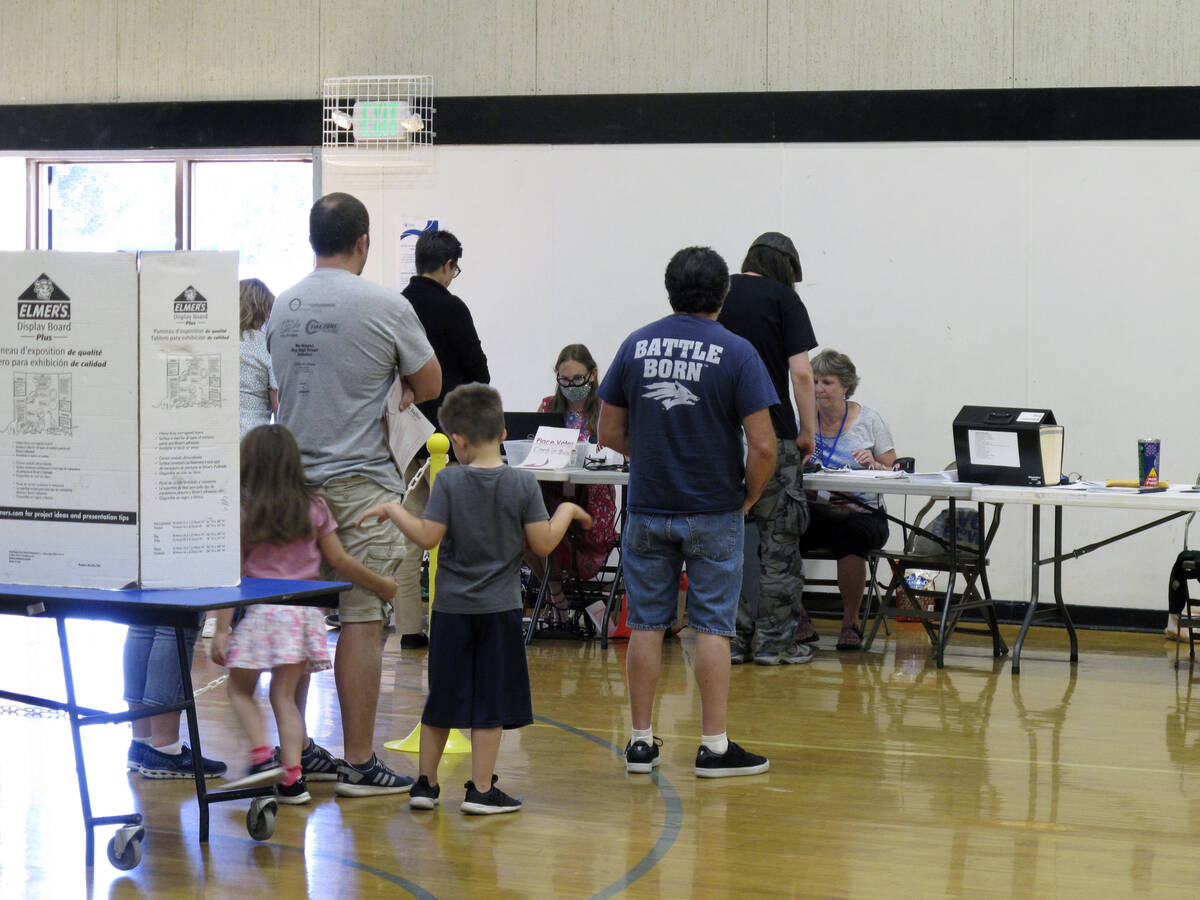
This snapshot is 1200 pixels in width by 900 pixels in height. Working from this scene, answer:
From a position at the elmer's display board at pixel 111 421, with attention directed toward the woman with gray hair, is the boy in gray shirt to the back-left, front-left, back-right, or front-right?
front-right

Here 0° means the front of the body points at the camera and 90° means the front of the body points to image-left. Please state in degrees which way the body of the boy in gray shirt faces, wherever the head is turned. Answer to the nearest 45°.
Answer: approximately 180°

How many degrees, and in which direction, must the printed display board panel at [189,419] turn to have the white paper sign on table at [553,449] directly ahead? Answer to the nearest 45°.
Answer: approximately 135° to its left

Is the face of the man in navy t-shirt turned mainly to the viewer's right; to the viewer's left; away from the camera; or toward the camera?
away from the camera

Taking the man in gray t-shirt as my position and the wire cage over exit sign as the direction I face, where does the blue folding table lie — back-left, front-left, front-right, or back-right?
back-left

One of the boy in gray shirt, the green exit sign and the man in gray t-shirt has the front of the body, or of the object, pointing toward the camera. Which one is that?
the green exit sign

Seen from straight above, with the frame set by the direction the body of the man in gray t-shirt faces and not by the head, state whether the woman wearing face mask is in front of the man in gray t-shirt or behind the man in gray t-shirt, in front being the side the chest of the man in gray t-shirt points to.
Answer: in front

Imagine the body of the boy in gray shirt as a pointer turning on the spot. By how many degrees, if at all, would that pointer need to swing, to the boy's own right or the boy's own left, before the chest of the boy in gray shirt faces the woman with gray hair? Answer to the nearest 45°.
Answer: approximately 45° to the boy's own right

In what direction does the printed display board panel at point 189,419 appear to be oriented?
toward the camera

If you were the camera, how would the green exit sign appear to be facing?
facing the viewer

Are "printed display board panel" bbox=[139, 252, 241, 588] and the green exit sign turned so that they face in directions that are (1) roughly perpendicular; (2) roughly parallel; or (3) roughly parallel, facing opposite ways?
roughly parallel

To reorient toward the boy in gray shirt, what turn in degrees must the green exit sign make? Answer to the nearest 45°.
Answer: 0° — it already faces them

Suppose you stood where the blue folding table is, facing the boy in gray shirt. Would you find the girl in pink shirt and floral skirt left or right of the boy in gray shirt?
left

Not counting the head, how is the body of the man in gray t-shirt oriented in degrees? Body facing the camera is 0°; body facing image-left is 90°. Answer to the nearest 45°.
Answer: approximately 225°
